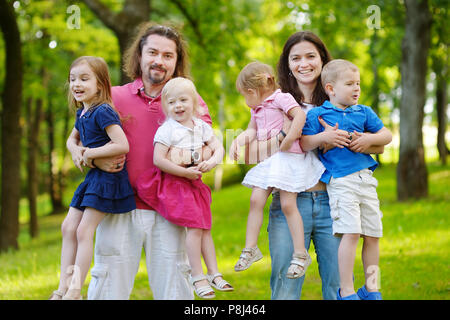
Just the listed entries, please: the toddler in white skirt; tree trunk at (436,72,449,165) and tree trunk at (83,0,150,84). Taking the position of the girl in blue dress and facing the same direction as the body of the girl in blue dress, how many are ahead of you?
0

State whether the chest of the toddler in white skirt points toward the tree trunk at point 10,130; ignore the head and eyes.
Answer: no

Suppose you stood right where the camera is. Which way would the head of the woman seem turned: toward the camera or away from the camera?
toward the camera

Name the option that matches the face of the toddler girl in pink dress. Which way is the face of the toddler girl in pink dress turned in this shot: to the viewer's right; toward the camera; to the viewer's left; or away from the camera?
toward the camera

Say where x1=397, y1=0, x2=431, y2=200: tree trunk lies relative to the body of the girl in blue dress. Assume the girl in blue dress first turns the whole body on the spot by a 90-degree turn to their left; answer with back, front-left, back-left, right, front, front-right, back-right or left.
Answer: left

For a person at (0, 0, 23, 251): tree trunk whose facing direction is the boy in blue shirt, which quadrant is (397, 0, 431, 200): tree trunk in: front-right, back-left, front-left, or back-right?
front-left

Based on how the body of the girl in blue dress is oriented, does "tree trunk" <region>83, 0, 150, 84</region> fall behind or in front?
behind

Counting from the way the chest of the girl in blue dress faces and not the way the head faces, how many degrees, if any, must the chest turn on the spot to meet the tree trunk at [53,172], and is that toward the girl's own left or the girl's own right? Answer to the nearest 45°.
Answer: approximately 135° to the girl's own right

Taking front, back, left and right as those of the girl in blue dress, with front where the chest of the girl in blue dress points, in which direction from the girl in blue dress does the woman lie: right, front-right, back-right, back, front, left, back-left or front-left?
back-left

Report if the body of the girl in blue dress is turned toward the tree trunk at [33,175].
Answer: no

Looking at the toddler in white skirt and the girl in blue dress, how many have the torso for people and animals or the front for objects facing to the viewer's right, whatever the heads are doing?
0
